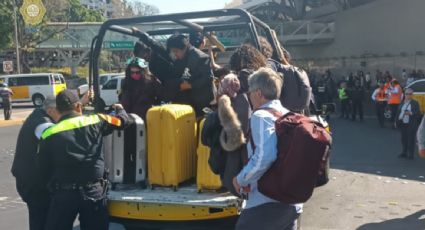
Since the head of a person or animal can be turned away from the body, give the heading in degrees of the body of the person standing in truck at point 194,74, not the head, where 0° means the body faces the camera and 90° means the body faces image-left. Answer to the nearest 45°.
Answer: approximately 45°

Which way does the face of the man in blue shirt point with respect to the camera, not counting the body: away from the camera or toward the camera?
away from the camera

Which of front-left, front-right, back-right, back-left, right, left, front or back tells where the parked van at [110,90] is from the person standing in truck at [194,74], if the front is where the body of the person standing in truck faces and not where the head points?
back-right
